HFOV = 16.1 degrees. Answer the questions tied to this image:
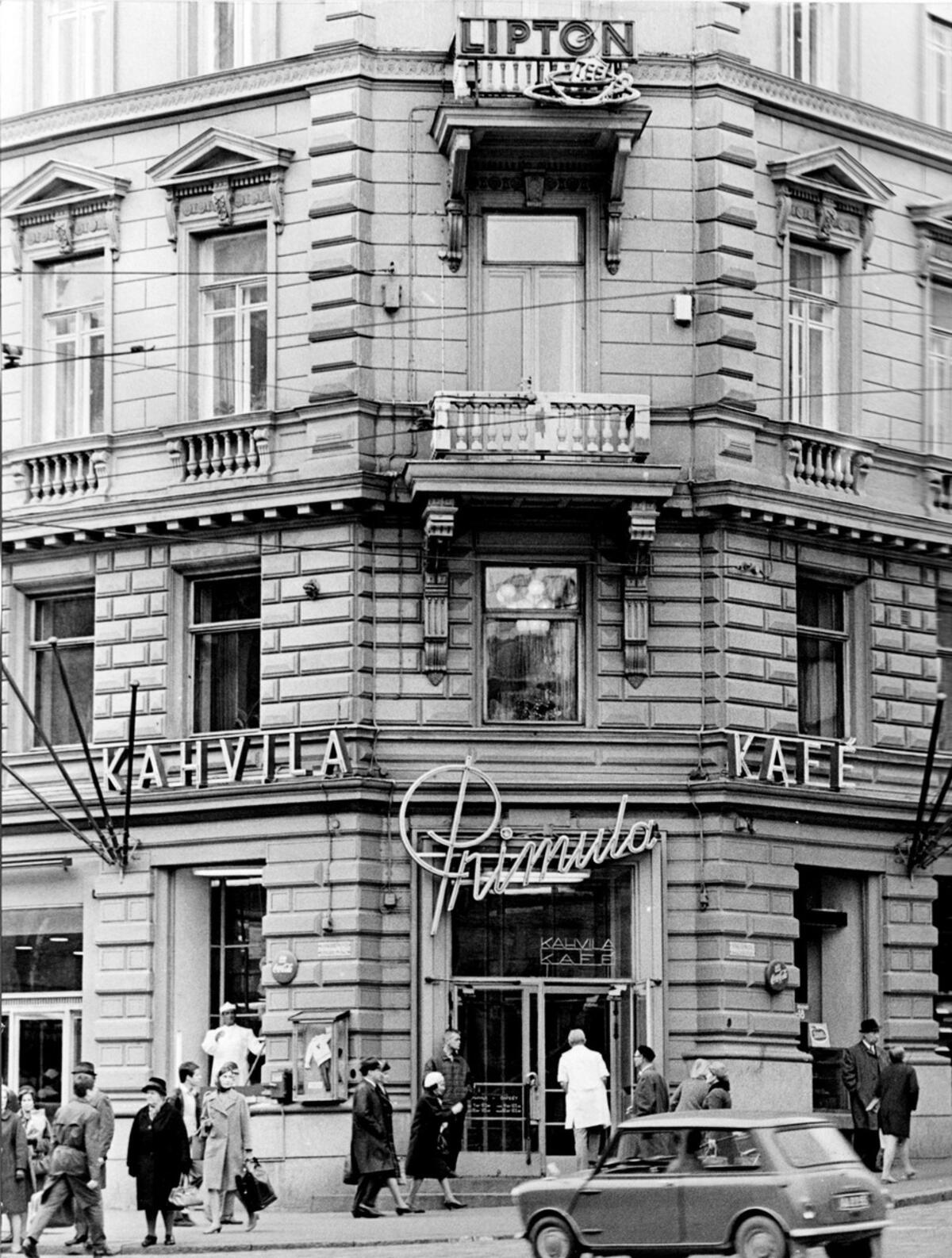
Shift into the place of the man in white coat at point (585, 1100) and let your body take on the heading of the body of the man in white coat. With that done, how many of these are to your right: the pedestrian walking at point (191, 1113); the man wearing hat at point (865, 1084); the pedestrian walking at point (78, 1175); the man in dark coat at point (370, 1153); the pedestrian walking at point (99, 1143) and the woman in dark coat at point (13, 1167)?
1

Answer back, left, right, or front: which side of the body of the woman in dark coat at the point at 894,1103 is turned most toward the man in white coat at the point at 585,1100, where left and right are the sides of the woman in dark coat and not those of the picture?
left

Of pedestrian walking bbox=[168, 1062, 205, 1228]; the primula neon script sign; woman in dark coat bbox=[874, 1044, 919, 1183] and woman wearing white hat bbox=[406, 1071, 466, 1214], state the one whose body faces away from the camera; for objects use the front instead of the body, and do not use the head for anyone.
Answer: the woman in dark coat

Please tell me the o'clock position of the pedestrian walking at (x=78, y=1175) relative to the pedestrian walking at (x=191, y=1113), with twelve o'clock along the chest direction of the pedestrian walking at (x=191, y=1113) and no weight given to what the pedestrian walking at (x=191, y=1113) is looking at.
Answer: the pedestrian walking at (x=78, y=1175) is roughly at 2 o'clock from the pedestrian walking at (x=191, y=1113).

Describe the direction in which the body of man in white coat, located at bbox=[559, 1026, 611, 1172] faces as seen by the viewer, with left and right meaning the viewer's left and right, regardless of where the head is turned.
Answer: facing away from the viewer

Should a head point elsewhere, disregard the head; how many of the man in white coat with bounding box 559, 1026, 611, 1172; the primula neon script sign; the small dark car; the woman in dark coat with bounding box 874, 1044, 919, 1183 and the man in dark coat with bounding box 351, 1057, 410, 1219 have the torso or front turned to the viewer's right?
1

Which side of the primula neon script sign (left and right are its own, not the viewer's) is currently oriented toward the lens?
front

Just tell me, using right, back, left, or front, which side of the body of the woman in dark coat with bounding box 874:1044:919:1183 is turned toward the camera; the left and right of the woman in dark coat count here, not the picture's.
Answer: back

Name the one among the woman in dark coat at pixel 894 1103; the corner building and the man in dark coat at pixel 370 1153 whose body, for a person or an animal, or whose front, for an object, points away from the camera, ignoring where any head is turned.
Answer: the woman in dark coat

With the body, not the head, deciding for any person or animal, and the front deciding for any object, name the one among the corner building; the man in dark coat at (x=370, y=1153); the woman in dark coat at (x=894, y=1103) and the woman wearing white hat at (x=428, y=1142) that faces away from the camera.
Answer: the woman in dark coat

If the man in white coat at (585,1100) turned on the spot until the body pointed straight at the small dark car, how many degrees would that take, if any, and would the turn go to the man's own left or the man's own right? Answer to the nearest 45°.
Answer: approximately 180°

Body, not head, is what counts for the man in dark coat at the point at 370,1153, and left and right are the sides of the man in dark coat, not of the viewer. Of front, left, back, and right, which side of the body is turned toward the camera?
right
